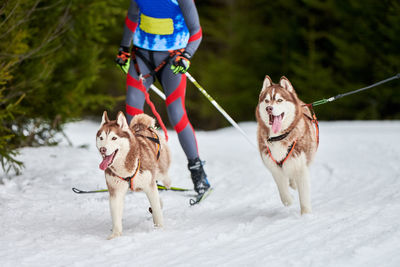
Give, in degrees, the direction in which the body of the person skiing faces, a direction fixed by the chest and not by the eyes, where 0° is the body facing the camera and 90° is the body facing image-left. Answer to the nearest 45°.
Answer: approximately 0°

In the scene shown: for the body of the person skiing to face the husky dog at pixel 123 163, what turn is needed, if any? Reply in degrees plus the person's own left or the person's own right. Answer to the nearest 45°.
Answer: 0° — they already face it

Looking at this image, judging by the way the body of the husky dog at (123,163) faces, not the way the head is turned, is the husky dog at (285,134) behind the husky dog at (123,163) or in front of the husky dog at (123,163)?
behind

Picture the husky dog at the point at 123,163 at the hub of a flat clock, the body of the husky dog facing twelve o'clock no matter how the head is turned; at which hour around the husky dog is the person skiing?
The person skiing is roughly at 5 o'clock from the husky dog.

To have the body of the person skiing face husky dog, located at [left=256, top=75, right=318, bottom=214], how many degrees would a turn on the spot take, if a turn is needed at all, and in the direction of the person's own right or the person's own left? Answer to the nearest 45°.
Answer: approximately 45° to the person's own left

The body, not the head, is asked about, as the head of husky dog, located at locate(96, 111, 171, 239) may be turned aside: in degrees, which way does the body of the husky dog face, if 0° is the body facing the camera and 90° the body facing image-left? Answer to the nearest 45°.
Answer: approximately 45°
